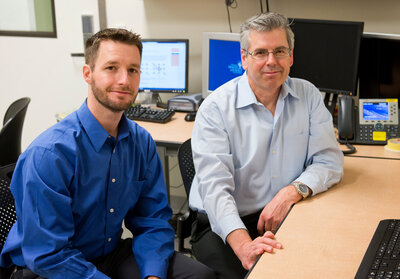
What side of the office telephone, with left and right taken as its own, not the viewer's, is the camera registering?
front

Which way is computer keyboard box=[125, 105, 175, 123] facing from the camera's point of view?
toward the camera

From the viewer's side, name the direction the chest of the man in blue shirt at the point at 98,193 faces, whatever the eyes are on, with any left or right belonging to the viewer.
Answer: facing the viewer and to the right of the viewer

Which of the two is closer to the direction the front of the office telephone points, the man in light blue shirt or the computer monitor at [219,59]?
the man in light blue shirt

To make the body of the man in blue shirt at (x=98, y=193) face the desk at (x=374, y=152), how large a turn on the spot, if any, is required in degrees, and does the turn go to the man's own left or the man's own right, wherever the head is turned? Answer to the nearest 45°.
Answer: approximately 45° to the man's own left

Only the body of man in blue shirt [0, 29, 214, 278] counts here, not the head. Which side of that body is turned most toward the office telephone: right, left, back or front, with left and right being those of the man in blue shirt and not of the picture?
left

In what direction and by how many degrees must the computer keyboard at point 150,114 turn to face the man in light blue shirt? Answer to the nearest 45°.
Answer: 0° — it already faces them

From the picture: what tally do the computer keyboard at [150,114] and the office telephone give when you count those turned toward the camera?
2
